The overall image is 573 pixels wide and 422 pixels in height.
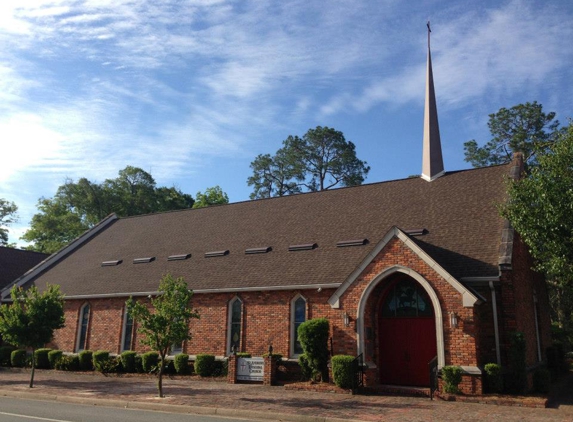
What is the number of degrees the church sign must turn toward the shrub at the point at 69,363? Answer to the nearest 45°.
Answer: approximately 135° to its right

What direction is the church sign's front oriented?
toward the camera

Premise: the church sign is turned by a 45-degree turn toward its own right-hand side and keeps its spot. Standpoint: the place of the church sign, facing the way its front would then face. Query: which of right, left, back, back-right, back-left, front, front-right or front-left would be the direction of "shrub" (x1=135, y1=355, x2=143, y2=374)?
right

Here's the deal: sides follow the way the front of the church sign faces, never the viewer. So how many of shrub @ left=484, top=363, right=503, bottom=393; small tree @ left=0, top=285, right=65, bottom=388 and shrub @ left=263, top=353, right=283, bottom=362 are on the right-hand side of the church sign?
1

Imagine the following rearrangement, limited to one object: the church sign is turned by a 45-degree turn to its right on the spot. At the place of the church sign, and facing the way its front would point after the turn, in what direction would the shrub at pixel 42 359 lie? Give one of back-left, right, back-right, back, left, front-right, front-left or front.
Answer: right

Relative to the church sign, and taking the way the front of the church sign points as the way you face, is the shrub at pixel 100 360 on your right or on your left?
on your right

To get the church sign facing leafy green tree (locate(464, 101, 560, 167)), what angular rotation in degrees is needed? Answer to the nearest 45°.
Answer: approximately 135° to its left

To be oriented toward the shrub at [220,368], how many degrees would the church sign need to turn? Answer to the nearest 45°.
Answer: approximately 135° to its right

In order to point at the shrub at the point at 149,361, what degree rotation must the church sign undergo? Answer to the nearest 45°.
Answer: approximately 135° to its right

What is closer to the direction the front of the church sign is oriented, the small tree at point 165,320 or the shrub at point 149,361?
the small tree

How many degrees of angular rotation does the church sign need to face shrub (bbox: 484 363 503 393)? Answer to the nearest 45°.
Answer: approximately 45° to its left

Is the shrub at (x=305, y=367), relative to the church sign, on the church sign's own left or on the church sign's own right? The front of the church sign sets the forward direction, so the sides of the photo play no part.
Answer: on the church sign's own left

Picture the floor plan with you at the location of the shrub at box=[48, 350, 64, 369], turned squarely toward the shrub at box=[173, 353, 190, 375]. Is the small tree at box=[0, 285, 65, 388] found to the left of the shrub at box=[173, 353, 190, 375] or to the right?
right

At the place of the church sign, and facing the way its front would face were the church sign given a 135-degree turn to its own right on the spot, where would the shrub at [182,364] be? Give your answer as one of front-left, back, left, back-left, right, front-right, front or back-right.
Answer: front

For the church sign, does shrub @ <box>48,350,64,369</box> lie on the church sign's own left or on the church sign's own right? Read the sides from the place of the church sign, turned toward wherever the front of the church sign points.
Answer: on the church sign's own right
